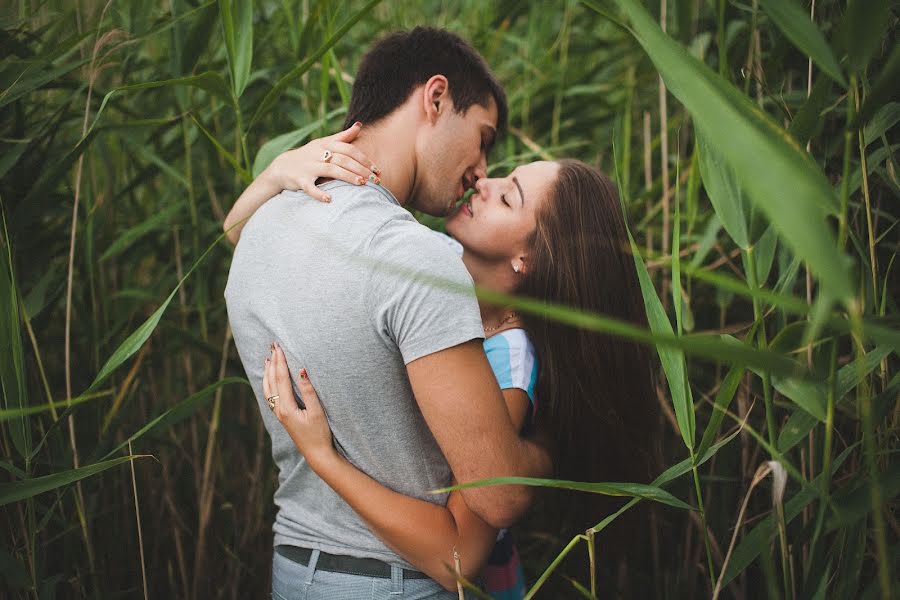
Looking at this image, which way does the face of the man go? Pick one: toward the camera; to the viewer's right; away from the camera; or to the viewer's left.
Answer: to the viewer's right

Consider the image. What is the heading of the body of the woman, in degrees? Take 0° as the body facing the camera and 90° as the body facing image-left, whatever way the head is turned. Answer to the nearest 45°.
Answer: approximately 90°

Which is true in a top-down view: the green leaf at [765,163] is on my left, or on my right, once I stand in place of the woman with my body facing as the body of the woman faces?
on my left

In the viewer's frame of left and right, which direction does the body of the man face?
facing away from the viewer and to the right of the viewer

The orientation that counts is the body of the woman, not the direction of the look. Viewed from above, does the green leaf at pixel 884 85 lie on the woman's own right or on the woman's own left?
on the woman's own left
